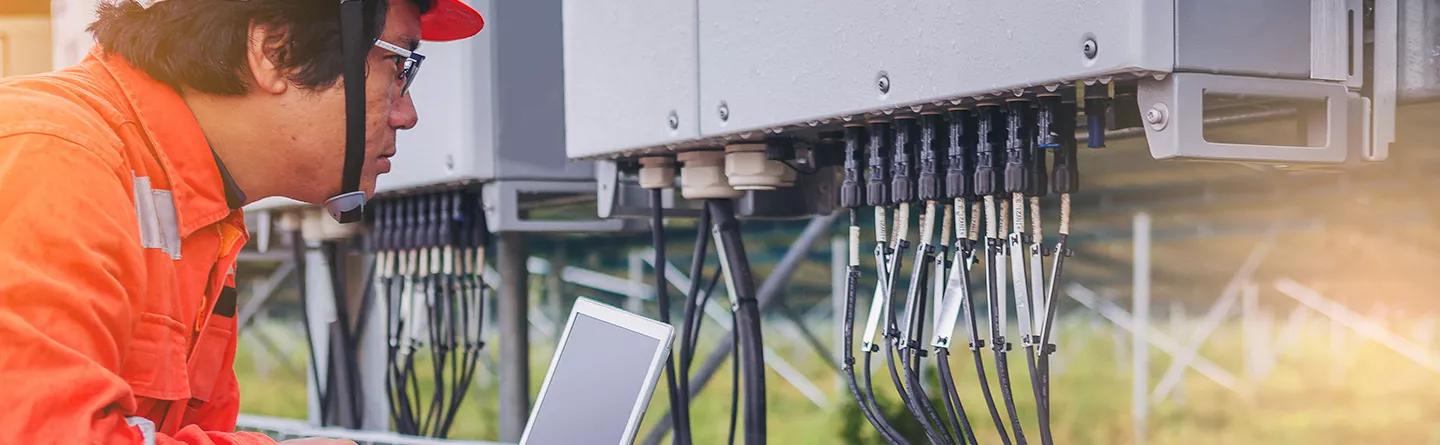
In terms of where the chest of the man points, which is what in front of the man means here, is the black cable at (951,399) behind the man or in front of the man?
in front

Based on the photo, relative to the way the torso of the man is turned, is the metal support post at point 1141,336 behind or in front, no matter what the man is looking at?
in front

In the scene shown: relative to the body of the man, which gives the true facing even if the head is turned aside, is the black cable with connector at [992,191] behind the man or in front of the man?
in front

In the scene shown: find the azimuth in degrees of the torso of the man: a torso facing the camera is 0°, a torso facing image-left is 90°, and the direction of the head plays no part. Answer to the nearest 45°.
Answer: approximately 270°

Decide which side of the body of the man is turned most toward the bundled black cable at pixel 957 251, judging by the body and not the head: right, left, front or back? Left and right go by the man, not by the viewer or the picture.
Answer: front

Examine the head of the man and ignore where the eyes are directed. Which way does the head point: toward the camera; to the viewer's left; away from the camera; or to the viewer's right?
to the viewer's right

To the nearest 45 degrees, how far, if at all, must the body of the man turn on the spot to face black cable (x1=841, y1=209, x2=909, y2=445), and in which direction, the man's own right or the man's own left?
0° — they already face it
